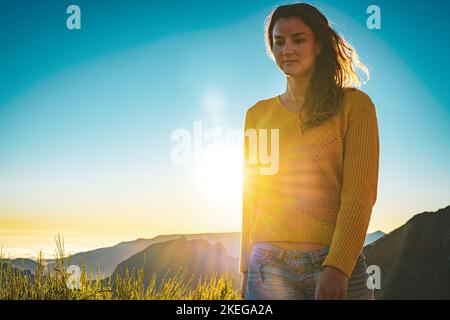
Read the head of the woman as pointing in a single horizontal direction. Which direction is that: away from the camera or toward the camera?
toward the camera

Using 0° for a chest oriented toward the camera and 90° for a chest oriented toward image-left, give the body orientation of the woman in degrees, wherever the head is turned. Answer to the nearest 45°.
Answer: approximately 45°
